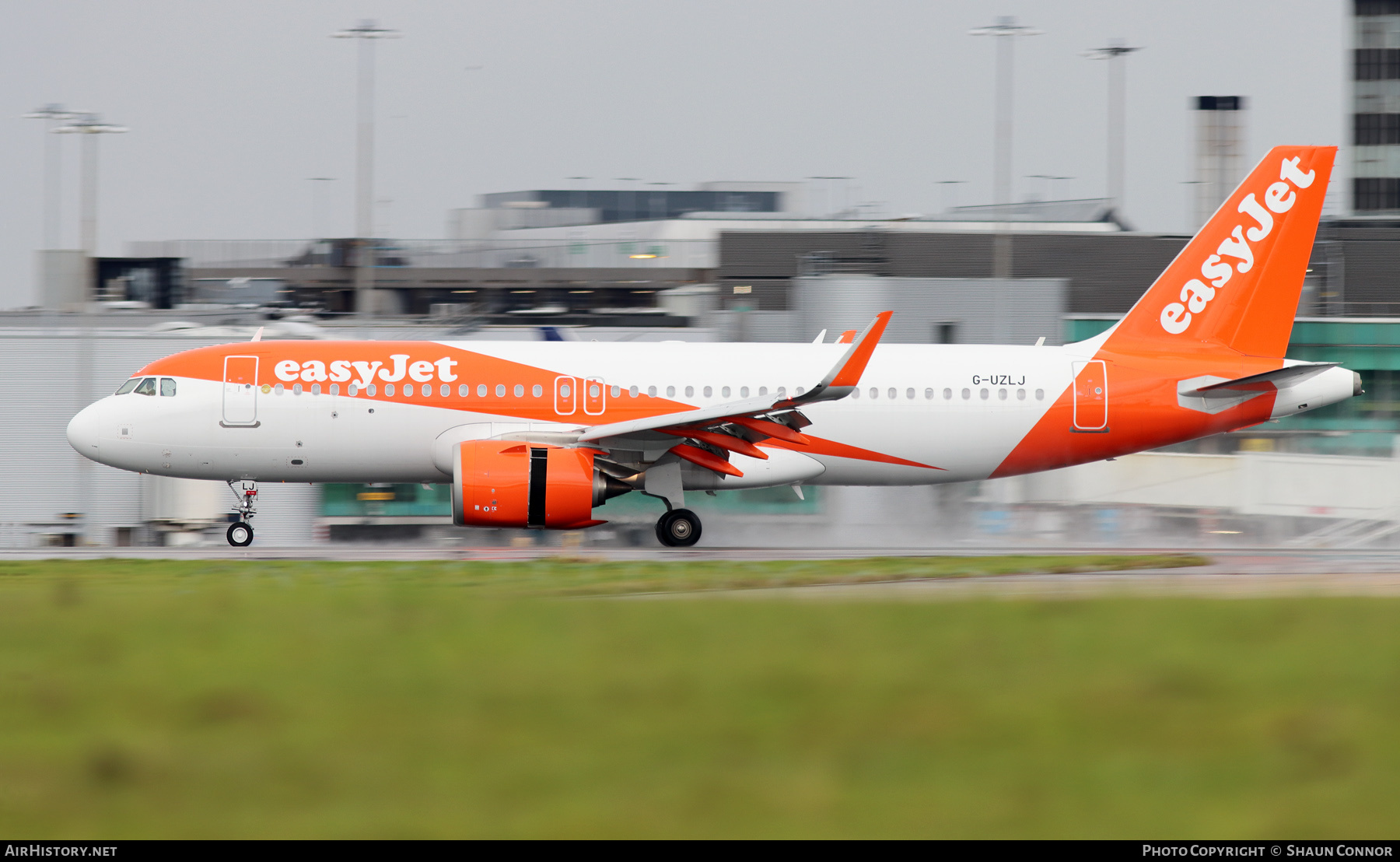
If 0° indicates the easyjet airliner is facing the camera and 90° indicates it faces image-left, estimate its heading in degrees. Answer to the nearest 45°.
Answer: approximately 90°
